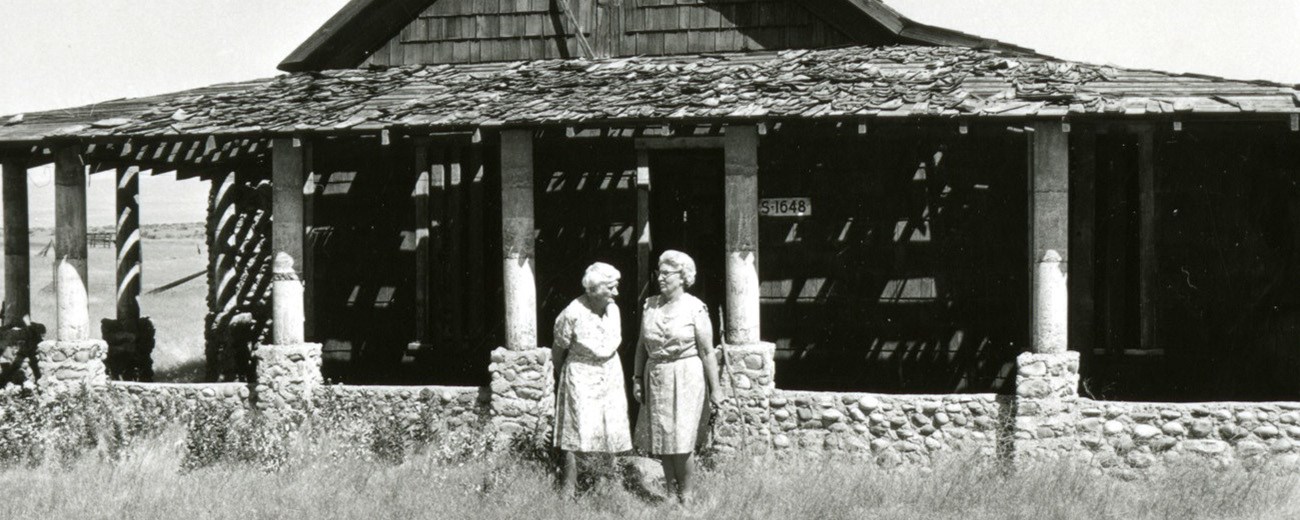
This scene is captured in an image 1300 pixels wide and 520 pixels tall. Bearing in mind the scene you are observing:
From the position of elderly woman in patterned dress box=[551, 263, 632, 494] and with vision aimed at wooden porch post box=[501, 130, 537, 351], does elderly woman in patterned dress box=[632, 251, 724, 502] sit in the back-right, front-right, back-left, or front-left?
back-right

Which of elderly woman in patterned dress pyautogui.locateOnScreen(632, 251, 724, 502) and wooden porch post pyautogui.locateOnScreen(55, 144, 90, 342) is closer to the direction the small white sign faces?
the elderly woman in patterned dress

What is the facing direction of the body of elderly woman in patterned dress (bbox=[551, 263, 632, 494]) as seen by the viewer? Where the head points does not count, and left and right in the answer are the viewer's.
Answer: facing the viewer and to the right of the viewer

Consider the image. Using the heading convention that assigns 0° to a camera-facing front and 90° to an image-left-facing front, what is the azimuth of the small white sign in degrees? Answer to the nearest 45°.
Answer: approximately 0°

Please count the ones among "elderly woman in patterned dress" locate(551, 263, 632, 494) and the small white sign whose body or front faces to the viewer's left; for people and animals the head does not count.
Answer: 0

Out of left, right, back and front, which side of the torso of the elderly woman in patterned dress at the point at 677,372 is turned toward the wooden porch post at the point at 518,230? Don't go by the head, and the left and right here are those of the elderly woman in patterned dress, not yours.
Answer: right

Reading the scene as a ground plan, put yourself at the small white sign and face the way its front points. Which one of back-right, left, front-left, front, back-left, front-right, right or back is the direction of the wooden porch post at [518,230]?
front-right

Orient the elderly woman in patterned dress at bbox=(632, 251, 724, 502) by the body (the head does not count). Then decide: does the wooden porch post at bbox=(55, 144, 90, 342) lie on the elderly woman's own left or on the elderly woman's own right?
on the elderly woman's own right

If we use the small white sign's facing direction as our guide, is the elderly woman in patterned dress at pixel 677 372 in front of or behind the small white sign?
in front
